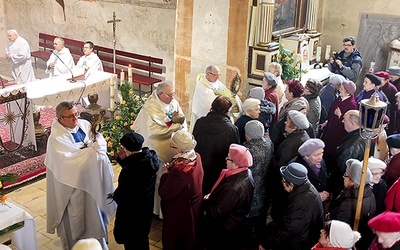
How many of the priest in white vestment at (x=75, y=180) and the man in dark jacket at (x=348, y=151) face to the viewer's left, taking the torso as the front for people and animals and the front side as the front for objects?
1

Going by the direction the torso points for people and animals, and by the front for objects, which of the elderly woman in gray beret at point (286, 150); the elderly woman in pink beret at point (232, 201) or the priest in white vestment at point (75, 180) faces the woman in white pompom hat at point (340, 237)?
the priest in white vestment

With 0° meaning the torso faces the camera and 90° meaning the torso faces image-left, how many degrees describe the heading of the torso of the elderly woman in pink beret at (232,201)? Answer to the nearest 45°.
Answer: approximately 90°

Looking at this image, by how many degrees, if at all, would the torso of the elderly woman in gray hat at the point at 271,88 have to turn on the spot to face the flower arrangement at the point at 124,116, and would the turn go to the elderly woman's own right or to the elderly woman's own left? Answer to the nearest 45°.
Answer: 0° — they already face it

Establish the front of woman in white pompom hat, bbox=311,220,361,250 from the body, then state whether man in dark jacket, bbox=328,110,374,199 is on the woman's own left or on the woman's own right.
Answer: on the woman's own right

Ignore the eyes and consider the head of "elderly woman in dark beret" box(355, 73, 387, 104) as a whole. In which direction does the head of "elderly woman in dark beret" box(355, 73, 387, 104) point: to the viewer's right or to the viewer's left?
to the viewer's left

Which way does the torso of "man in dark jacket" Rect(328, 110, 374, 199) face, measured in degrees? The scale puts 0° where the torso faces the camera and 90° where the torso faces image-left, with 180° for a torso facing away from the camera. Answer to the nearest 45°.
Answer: approximately 90°
